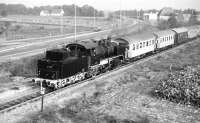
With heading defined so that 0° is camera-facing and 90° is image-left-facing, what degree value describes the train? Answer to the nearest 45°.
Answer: approximately 45°

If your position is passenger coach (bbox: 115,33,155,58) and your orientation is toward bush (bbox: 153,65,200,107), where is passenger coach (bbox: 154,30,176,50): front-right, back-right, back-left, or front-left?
back-left
